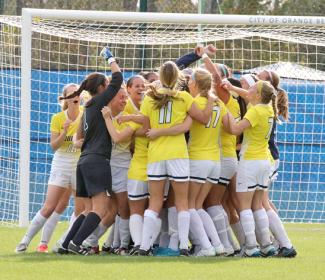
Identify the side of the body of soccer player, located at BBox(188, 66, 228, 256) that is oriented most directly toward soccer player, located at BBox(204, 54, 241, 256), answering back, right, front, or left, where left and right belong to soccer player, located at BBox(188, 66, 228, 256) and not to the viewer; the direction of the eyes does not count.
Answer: right

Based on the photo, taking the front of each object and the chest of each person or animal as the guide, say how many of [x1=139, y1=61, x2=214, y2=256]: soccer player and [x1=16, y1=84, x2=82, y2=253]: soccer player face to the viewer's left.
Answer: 0

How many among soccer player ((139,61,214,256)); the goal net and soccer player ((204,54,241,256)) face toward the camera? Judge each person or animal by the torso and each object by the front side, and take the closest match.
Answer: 1

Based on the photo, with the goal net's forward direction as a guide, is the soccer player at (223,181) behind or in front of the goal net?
in front

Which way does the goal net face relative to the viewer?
toward the camera

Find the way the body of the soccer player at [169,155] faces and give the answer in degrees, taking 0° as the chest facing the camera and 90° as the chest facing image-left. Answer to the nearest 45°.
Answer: approximately 180°

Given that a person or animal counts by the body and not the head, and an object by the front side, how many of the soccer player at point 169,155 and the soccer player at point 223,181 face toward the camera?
0

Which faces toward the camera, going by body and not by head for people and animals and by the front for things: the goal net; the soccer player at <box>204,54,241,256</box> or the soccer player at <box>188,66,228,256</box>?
the goal net

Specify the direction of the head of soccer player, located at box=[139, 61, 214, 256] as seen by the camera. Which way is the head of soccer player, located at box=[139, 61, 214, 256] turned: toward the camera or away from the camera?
away from the camera

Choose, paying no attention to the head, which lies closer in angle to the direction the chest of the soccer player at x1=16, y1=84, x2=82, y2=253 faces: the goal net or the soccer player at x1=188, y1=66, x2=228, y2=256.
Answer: the soccer player
